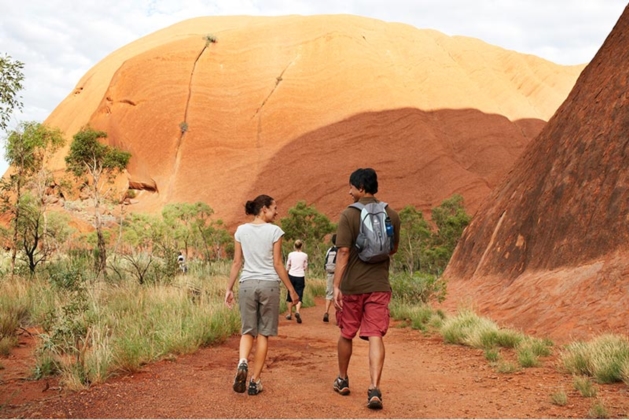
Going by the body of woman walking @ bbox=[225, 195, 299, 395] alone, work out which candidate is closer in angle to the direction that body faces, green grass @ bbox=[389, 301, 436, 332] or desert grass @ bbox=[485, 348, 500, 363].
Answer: the green grass

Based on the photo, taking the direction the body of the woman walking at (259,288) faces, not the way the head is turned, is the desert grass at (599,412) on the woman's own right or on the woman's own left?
on the woman's own right

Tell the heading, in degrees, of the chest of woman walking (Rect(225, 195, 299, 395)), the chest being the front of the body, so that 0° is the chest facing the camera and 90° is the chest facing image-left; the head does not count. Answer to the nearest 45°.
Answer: approximately 180°

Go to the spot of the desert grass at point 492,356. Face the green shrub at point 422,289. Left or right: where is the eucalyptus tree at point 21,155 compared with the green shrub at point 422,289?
left

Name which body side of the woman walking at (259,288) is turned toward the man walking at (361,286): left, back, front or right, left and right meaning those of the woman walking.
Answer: right

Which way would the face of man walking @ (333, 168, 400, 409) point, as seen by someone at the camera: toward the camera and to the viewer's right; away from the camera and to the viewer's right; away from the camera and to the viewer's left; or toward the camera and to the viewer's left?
away from the camera and to the viewer's left

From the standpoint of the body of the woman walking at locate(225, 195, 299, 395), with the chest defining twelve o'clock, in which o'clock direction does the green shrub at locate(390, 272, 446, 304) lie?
The green shrub is roughly at 1 o'clock from the woman walking.

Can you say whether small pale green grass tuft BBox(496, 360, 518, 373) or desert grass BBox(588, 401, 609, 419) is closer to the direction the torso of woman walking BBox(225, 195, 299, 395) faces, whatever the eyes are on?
the small pale green grass tuft

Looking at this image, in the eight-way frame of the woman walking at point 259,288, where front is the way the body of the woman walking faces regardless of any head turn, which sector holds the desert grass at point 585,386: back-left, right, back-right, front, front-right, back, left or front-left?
right

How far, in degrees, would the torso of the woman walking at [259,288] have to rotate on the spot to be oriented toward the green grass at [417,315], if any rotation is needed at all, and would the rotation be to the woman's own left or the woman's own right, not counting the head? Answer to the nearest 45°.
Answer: approximately 45° to the woman's own right
